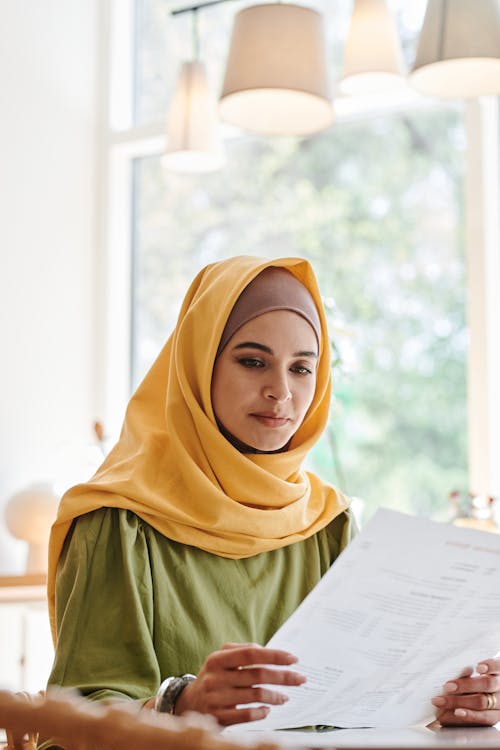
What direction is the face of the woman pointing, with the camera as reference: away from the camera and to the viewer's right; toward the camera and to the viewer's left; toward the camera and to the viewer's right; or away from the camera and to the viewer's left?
toward the camera and to the viewer's right

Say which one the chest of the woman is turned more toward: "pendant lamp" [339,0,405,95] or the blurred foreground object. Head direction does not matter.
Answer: the blurred foreground object

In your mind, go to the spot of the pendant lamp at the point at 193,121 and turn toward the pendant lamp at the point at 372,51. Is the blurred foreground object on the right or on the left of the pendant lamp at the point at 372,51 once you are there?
right

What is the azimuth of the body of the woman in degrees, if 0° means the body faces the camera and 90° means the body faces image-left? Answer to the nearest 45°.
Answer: approximately 315°

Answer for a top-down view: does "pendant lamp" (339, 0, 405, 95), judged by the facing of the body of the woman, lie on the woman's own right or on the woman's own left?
on the woman's own left

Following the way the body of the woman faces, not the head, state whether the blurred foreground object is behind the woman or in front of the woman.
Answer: in front

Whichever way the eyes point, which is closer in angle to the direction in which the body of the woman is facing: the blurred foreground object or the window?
the blurred foreground object

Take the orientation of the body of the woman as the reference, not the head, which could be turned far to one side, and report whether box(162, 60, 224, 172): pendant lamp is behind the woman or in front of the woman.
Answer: behind
